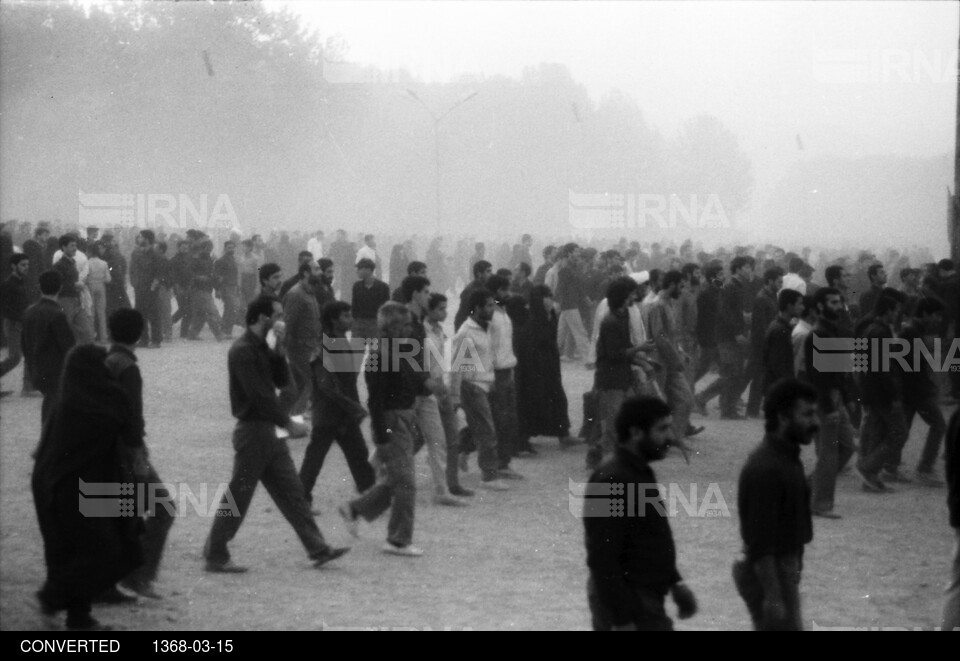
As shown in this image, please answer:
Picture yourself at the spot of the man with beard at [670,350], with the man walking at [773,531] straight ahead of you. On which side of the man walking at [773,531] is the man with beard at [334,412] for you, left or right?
right

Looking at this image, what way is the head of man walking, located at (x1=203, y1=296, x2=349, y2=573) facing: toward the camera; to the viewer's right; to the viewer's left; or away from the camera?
to the viewer's right
